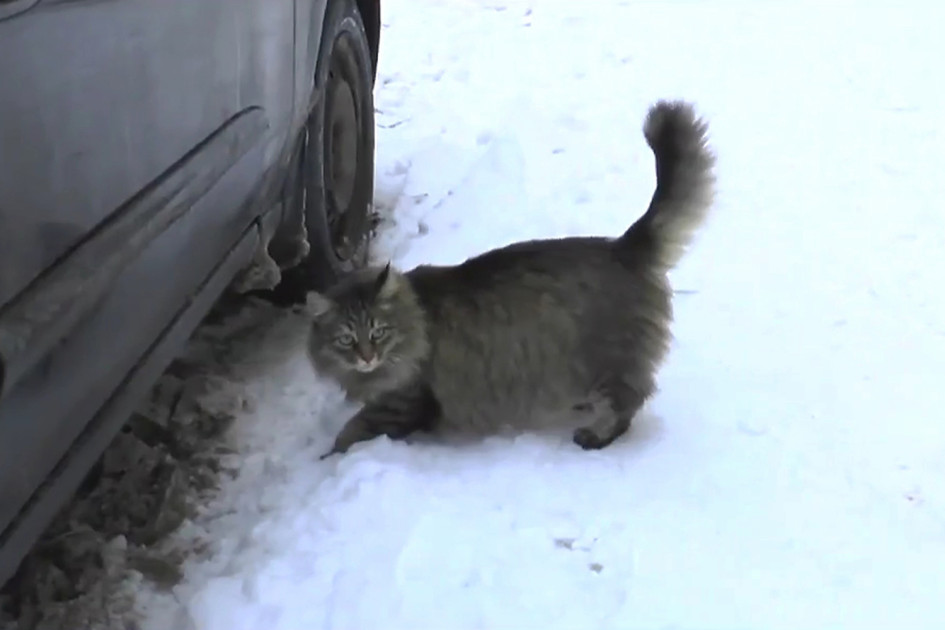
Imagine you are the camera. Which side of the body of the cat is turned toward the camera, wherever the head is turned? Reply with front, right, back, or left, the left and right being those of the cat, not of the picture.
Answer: left
